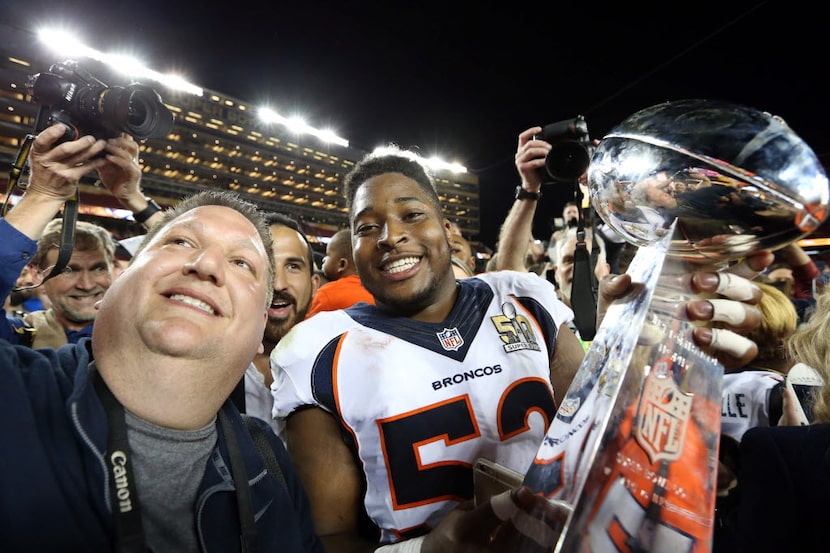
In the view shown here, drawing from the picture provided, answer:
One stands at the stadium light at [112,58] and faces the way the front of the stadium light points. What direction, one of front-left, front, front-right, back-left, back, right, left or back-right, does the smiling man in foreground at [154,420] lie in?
front-right

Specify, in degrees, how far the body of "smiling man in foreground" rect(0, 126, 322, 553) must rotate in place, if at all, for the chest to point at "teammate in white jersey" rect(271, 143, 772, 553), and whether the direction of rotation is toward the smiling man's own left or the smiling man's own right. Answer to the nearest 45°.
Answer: approximately 90° to the smiling man's own left

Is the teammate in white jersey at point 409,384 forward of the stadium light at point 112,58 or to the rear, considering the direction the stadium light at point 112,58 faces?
forward

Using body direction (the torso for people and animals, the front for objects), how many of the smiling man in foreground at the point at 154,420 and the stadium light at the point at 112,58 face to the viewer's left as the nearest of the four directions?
0

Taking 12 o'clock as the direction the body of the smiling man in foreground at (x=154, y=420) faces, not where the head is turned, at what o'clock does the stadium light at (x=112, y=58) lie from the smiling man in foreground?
The stadium light is roughly at 6 o'clock from the smiling man in foreground.

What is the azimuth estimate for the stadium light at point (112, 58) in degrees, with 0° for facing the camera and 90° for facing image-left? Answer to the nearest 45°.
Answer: approximately 315°

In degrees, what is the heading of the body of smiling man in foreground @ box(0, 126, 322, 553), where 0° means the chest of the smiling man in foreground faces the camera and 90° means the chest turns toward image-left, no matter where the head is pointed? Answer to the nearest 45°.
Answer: approximately 0°
